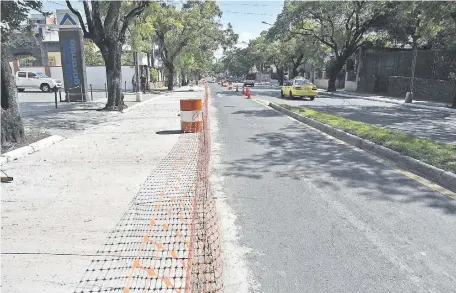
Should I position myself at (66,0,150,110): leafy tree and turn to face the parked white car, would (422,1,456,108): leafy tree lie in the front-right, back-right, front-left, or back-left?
back-right

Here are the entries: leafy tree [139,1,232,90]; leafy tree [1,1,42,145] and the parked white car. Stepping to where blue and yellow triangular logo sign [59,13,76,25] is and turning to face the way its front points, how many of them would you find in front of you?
1

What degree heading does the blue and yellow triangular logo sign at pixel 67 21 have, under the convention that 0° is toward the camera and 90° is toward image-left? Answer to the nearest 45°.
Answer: approximately 0°

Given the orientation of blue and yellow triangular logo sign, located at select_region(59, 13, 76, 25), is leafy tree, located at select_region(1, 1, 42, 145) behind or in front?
in front

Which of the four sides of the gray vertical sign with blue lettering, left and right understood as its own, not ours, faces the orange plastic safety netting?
front

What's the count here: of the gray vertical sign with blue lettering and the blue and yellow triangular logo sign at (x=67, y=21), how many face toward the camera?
2

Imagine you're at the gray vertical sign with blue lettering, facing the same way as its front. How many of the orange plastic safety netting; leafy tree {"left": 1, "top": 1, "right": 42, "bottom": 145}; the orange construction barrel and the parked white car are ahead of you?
3

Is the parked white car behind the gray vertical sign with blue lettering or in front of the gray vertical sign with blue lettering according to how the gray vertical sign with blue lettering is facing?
behind

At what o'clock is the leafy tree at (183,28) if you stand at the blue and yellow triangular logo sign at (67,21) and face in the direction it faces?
The leafy tree is roughly at 7 o'clock from the blue and yellow triangular logo sign.

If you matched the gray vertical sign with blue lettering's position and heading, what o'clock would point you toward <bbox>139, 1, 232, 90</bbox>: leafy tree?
The leafy tree is roughly at 7 o'clock from the gray vertical sign with blue lettering.

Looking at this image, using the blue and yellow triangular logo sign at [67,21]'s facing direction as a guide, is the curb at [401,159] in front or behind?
in front
